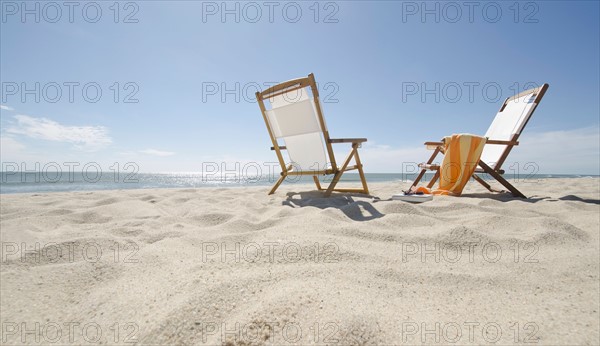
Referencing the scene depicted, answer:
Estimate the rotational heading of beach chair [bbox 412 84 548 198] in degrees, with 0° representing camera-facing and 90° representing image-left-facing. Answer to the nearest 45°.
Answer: approximately 45°

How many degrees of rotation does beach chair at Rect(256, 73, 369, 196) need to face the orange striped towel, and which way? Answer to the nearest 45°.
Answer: approximately 45° to its right

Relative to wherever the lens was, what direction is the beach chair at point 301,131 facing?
facing away from the viewer and to the right of the viewer

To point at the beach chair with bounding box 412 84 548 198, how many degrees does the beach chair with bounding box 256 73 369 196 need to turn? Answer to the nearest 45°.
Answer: approximately 45° to its right

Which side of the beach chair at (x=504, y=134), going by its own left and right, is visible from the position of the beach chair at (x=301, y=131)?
front
